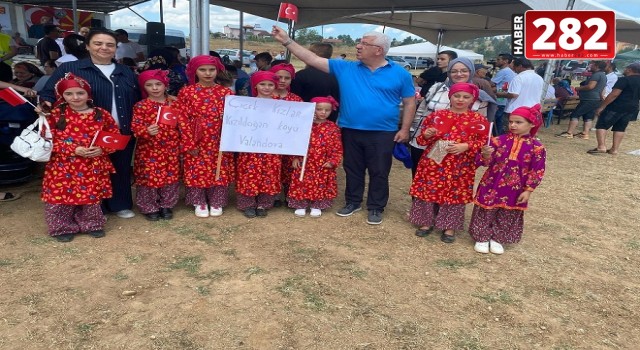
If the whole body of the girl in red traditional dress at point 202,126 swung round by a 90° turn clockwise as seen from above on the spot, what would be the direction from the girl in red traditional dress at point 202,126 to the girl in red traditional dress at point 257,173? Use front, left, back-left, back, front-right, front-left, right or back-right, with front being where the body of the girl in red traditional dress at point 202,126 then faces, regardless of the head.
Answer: back

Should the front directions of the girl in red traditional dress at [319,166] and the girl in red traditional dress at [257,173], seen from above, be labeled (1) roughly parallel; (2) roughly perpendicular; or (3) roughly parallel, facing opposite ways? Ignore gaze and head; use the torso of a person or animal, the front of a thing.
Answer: roughly parallel

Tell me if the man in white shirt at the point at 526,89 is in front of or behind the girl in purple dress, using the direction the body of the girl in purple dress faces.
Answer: behind

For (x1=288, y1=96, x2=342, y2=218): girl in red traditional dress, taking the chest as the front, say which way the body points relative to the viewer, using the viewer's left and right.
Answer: facing the viewer

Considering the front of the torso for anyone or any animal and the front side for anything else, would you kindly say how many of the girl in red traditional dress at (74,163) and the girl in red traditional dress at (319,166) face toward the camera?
2

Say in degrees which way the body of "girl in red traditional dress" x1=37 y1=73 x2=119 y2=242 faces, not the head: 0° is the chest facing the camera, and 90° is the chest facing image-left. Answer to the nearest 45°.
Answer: approximately 0°

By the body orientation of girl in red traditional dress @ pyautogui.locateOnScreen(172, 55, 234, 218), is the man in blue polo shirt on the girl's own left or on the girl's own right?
on the girl's own left

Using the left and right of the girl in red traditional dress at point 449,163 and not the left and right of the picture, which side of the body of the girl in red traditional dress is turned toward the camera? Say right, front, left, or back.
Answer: front

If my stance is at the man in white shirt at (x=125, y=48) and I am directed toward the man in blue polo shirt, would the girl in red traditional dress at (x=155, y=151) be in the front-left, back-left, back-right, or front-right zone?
front-right

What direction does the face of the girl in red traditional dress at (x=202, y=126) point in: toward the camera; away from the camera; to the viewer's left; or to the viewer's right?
toward the camera

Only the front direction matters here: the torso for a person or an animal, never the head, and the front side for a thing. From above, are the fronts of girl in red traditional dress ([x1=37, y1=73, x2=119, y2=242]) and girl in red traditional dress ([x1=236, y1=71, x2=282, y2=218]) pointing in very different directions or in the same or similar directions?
same or similar directions

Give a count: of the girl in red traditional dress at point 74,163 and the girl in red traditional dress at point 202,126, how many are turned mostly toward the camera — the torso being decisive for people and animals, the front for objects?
2
